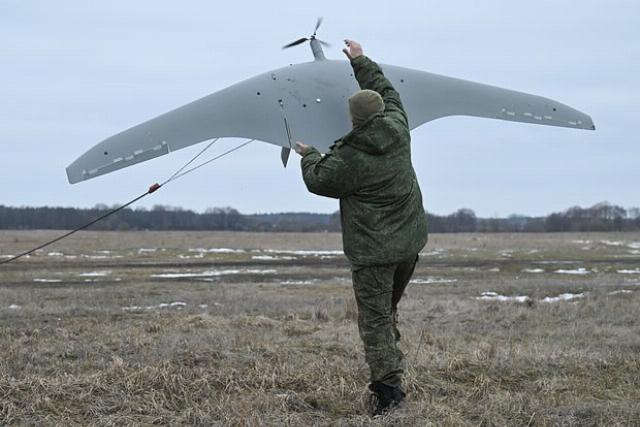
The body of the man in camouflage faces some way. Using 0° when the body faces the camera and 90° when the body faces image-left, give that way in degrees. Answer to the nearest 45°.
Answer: approximately 135°
